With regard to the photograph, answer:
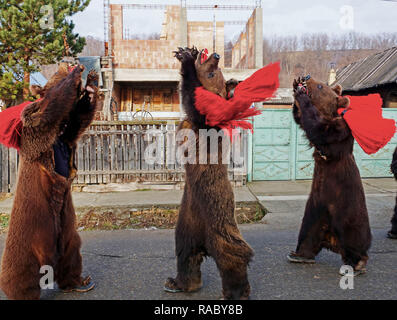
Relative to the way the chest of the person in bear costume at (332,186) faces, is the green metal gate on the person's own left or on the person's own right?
on the person's own right

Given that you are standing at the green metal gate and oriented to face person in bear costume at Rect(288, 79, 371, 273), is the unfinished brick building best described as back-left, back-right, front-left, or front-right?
back-right

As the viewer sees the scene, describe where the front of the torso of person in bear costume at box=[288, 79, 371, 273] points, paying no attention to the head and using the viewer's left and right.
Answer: facing to the left of the viewer

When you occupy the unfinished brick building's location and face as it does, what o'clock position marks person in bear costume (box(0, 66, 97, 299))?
The person in bear costume is roughly at 12 o'clock from the unfinished brick building.

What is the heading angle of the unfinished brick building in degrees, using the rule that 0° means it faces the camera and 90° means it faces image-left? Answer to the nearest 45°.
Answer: approximately 0°

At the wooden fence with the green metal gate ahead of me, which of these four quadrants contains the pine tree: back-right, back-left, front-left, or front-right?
back-left

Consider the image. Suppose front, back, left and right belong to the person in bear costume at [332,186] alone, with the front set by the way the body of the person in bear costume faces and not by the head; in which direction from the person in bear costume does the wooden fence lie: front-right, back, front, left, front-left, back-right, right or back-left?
front-right
